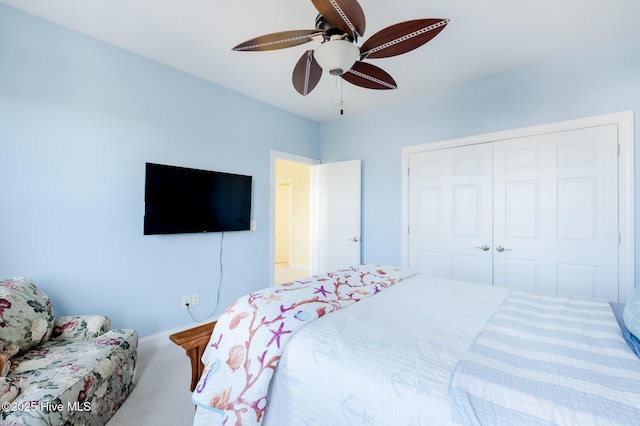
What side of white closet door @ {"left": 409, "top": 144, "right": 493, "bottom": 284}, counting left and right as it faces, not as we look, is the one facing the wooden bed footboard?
front

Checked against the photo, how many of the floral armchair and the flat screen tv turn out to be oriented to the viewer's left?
0

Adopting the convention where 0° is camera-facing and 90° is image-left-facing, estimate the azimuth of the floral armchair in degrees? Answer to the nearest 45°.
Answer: approximately 315°

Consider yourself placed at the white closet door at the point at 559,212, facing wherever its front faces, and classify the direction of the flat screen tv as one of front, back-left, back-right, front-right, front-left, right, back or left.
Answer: front

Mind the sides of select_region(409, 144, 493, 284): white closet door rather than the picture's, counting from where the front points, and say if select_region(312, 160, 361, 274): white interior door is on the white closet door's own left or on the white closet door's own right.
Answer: on the white closet door's own right

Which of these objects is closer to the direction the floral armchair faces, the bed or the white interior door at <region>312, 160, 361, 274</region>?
the bed

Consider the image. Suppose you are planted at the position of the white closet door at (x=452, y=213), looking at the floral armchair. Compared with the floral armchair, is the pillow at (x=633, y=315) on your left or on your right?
left

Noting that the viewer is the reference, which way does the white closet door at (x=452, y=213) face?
facing the viewer and to the left of the viewer

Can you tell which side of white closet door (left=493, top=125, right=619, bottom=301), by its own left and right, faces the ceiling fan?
front

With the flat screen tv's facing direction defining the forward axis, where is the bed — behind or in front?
in front

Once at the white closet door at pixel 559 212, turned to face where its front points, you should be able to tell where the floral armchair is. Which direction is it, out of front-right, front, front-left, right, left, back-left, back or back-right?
front

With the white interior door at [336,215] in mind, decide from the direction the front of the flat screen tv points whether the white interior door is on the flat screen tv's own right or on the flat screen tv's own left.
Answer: on the flat screen tv's own left

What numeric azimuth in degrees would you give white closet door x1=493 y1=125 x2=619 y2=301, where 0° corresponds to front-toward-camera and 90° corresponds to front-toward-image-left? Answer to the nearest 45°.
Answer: approximately 45°

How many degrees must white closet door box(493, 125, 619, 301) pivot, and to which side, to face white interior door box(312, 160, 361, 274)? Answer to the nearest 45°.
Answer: approximately 45° to its right

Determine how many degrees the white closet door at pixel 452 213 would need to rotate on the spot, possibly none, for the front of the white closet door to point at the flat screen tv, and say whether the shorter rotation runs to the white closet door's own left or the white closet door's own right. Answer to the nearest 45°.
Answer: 0° — it already faces it

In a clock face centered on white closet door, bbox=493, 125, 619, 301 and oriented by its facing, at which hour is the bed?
The bed is roughly at 1 o'clock from the white closet door.

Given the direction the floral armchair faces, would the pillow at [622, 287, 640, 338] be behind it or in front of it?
in front
